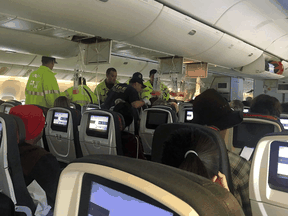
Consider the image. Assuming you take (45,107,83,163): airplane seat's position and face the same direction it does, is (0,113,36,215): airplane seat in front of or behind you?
behind

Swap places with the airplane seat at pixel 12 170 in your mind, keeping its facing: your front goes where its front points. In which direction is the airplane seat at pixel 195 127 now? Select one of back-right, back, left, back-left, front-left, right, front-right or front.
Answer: right

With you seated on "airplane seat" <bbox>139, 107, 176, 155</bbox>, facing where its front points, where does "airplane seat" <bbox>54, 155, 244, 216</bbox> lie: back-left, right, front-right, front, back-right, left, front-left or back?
back-right

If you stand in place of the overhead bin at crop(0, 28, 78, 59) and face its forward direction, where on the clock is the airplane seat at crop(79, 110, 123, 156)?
The airplane seat is roughly at 1 o'clock from the overhead bin.

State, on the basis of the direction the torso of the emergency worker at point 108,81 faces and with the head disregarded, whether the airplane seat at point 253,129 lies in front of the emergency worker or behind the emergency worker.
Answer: in front
